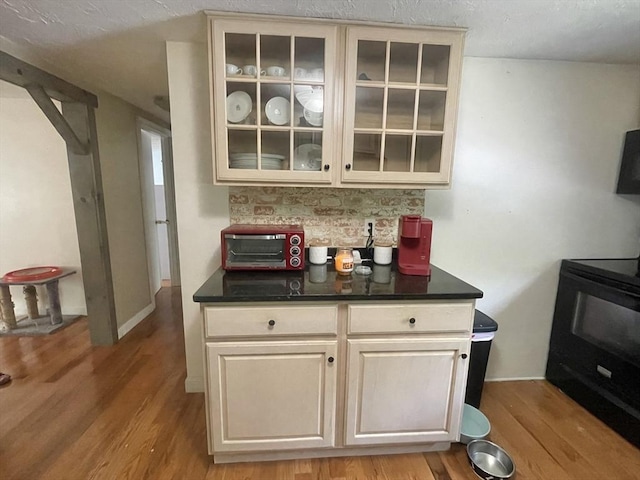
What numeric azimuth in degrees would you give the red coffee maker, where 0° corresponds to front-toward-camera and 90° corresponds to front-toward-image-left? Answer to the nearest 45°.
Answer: approximately 0°

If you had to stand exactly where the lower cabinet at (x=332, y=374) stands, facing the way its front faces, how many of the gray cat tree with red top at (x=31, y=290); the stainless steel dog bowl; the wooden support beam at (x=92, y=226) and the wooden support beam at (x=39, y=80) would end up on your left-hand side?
1

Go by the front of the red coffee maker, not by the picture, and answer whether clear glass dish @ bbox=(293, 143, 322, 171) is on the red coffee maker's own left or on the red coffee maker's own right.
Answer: on the red coffee maker's own right

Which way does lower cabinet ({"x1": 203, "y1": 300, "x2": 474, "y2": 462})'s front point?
toward the camera

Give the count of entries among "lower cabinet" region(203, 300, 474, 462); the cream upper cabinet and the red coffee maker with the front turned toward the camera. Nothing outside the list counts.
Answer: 3

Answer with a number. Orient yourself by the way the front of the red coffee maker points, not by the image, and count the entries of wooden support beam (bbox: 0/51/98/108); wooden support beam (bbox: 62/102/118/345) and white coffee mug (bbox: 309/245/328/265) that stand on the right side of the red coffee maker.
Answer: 3

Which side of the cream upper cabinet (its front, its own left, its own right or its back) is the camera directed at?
front

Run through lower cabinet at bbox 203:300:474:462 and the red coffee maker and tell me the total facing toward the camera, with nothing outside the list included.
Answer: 2
